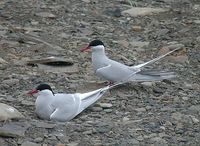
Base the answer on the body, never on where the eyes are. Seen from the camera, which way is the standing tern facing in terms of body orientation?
to the viewer's left

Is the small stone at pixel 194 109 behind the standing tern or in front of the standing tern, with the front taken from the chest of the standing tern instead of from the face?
behind

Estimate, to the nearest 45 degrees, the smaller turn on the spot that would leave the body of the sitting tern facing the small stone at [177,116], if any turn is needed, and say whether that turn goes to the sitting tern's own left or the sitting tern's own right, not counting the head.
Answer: approximately 180°

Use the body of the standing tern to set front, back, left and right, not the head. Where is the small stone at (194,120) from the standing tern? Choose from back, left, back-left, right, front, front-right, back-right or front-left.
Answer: back-left

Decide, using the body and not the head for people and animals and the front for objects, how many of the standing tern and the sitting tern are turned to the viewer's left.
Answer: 2

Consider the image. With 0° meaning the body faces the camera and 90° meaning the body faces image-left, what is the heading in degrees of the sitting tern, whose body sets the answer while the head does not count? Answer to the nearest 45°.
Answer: approximately 90°

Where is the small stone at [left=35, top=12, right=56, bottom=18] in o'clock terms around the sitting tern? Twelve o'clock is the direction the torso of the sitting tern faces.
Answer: The small stone is roughly at 3 o'clock from the sitting tern.

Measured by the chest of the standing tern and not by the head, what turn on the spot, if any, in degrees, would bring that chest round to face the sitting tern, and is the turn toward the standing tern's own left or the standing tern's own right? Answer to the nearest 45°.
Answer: approximately 45° to the standing tern's own left

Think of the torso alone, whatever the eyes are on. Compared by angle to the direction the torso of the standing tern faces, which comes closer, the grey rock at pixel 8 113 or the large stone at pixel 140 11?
the grey rock

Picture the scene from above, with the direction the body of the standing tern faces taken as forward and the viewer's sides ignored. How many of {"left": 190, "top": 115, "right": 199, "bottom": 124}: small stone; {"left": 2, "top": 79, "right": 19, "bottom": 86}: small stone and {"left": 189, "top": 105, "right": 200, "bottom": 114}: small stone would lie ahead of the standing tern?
1
